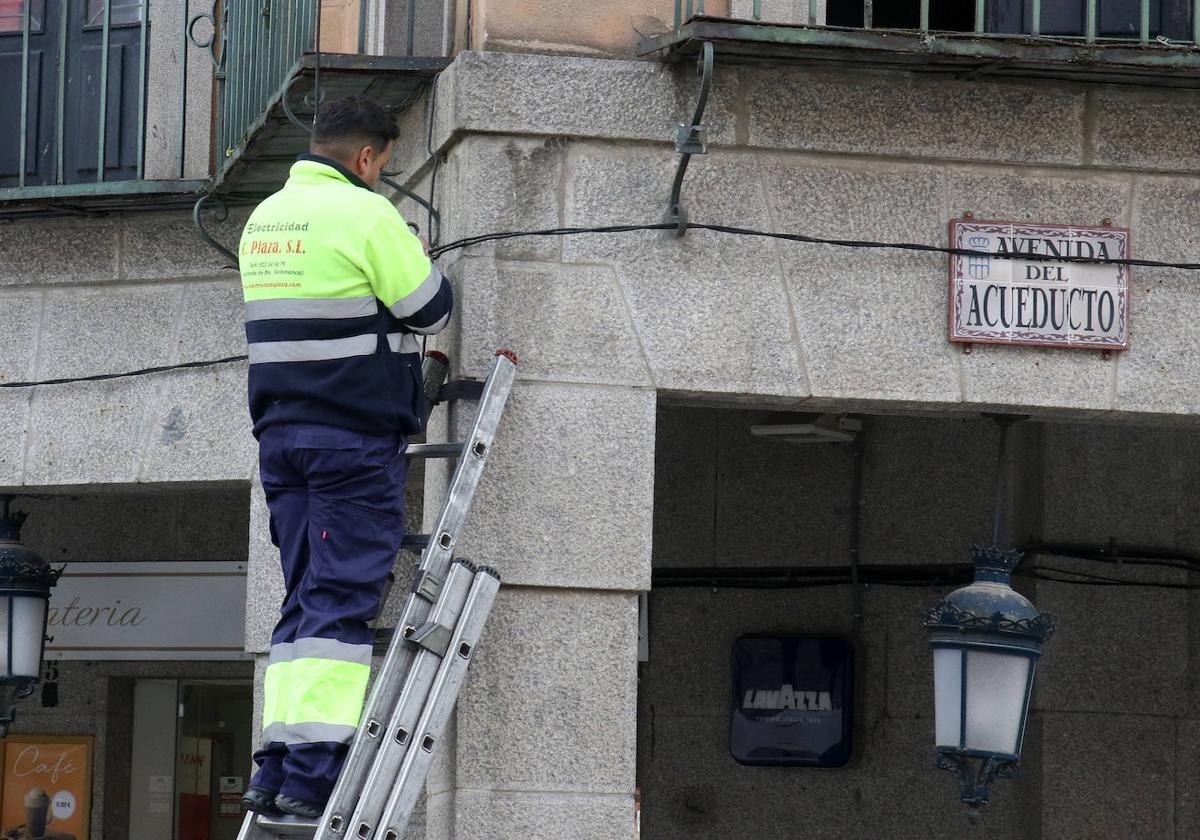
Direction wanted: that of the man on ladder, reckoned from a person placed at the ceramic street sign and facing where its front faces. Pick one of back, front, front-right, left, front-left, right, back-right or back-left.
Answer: front-right

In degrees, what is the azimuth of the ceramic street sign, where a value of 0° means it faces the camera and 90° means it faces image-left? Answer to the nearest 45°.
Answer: approximately 0°

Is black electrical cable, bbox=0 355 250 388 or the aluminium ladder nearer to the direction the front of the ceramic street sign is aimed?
the aluminium ladder

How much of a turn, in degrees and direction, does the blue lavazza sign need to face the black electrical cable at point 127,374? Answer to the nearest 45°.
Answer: approximately 45° to its right

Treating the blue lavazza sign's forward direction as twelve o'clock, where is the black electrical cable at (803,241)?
The black electrical cable is roughly at 12 o'clock from the blue lavazza sign.

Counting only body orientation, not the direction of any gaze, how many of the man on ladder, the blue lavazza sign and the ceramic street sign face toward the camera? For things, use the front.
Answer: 2

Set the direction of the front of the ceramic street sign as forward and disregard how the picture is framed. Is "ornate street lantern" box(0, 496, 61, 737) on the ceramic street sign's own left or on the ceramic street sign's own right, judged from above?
on the ceramic street sign's own right

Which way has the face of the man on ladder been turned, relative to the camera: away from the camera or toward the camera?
away from the camera

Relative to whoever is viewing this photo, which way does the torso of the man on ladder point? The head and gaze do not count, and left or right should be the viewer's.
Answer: facing away from the viewer and to the right of the viewer

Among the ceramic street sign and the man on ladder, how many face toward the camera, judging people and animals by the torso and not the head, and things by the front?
1
